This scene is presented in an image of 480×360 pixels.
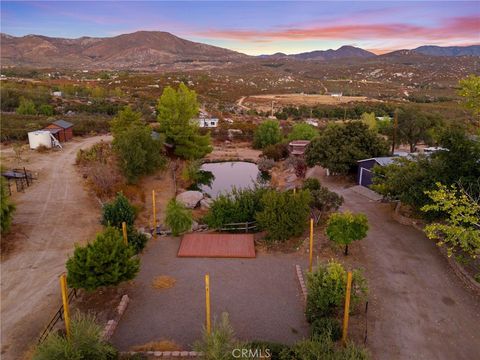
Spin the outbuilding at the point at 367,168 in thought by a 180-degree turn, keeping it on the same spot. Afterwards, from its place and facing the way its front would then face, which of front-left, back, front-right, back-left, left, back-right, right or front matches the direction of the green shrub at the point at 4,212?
back

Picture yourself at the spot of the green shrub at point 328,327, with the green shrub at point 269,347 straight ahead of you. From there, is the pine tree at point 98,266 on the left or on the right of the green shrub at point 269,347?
right

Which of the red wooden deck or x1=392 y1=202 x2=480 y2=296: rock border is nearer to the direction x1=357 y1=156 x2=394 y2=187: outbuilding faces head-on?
the red wooden deck

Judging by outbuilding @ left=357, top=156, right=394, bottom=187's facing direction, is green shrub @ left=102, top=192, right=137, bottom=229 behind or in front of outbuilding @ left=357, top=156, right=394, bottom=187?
in front

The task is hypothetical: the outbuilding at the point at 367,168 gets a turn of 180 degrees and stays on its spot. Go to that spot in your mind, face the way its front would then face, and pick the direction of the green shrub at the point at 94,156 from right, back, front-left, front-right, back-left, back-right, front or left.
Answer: back-left

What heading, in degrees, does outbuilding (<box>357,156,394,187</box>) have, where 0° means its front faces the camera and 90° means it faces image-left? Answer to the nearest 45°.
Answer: approximately 45°

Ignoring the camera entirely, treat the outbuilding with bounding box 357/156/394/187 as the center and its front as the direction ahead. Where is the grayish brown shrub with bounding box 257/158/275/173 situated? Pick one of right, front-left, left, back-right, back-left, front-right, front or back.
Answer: right

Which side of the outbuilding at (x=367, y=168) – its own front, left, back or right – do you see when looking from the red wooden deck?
front

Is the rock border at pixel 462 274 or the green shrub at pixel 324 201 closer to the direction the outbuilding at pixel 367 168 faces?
the green shrub

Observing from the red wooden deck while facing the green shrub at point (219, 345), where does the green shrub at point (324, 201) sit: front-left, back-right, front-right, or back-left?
back-left

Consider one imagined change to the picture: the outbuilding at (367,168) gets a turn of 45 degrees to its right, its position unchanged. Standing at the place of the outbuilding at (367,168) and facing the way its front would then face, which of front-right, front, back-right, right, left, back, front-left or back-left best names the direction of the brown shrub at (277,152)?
front-right

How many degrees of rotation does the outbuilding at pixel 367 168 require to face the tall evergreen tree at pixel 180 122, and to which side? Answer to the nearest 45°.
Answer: approximately 45° to its right

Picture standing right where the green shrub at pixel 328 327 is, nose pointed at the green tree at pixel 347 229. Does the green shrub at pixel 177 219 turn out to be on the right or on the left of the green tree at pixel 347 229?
left

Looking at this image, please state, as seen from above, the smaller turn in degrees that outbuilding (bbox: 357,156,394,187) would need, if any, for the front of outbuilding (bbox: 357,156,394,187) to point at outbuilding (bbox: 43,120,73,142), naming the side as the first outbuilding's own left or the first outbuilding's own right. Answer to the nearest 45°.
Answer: approximately 45° to the first outbuilding's own right

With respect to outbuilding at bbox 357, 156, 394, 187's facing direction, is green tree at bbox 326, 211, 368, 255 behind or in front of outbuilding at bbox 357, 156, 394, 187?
in front

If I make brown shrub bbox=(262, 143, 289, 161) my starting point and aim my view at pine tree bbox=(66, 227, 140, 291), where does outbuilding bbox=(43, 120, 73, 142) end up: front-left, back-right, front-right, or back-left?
front-right

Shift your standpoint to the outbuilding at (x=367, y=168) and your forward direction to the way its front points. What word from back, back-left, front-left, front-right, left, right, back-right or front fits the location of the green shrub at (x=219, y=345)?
front-left

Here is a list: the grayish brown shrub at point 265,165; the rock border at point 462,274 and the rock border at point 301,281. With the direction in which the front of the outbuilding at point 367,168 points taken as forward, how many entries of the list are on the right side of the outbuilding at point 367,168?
1
